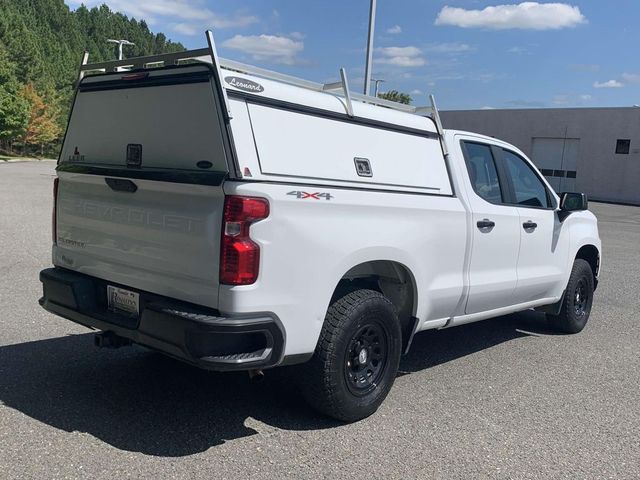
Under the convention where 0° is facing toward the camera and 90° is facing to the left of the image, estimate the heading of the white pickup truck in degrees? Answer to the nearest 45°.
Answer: approximately 225°

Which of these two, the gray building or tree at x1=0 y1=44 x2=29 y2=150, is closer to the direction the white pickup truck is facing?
the gray building

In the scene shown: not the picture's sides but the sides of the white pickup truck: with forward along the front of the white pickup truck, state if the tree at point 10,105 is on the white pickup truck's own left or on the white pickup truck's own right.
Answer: on the white pickup truck's own left

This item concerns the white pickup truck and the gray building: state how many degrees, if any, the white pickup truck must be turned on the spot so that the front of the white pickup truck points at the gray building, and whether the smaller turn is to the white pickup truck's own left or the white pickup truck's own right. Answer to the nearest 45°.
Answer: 0° — it already faces it
